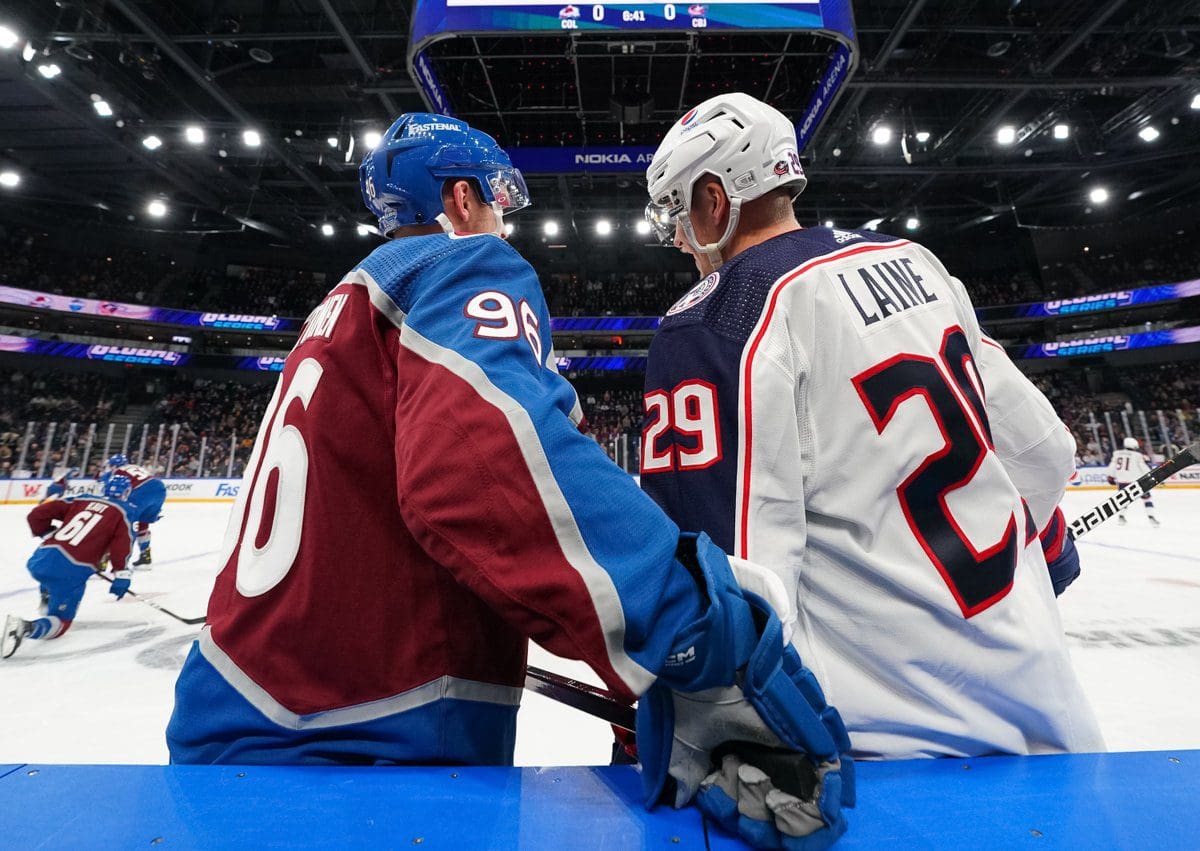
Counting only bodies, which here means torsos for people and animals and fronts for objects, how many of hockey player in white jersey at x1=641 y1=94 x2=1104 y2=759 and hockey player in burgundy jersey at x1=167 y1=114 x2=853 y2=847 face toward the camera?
0

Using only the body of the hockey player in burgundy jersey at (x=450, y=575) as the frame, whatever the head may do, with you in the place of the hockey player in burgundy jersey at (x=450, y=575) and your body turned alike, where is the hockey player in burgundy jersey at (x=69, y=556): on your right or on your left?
on your left

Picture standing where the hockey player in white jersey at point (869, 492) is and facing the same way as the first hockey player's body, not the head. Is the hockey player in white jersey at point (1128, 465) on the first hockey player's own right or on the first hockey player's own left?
on the first hockey player's own right

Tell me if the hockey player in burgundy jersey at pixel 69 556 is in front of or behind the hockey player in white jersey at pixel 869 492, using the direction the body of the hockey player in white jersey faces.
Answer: in front

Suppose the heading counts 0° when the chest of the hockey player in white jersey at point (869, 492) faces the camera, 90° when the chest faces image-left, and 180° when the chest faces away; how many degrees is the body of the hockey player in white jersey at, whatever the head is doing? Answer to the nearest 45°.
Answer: approximately 135°

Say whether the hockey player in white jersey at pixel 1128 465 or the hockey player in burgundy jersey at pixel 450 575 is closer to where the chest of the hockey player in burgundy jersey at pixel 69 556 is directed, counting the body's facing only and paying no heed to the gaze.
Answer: the hockey player in white jersey

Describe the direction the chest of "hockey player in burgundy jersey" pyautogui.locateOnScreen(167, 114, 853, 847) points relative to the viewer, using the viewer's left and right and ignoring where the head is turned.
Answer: facing away from the viewer and to the right of the viewer

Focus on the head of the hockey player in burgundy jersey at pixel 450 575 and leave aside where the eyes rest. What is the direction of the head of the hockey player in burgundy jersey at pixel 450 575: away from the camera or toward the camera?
away from the camera

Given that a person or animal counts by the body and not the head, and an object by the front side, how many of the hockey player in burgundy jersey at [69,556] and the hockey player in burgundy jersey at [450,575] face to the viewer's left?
0

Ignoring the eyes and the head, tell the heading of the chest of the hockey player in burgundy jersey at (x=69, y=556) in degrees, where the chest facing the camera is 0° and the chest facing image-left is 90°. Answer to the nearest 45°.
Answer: approximately 225°
